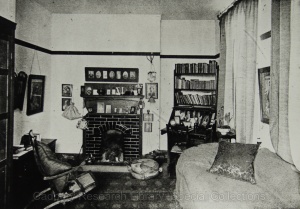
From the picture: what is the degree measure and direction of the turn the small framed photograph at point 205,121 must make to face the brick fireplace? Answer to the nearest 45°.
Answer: approximately 45° to its right

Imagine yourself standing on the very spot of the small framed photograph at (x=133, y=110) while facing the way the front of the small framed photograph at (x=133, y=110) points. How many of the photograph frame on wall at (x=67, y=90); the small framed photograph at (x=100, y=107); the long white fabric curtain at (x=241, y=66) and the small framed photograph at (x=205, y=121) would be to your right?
2

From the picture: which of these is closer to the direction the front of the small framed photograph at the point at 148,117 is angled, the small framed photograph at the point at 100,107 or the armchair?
the armchair

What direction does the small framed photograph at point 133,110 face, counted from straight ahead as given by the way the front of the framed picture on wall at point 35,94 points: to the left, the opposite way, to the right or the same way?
to the right

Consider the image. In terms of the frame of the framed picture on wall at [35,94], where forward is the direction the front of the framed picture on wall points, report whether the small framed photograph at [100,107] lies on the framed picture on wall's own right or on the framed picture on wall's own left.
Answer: on the framed picture on wall's own left
